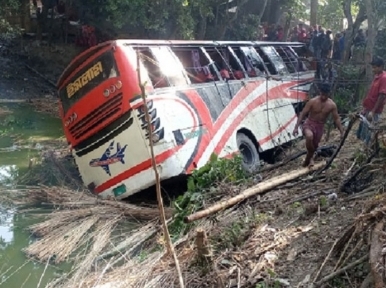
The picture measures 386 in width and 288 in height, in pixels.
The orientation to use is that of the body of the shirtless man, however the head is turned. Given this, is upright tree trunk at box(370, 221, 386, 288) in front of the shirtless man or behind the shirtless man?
in front

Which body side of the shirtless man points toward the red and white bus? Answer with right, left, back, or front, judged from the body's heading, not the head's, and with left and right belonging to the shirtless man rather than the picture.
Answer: right

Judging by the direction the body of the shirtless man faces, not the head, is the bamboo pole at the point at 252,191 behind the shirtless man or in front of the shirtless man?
in front

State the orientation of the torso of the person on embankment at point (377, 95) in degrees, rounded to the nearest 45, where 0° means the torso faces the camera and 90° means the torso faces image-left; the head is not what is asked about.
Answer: approximately 45°

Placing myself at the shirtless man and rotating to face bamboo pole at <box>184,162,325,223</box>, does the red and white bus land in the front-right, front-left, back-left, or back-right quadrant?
front-right

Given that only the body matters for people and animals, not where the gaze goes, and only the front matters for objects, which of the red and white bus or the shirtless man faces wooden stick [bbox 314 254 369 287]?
the shirtless man

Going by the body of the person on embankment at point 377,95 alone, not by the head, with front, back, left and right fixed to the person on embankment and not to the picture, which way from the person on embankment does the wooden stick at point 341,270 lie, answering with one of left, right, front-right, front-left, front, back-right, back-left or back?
front-left

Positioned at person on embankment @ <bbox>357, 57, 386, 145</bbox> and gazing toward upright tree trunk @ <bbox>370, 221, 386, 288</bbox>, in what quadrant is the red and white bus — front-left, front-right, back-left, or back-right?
front-right

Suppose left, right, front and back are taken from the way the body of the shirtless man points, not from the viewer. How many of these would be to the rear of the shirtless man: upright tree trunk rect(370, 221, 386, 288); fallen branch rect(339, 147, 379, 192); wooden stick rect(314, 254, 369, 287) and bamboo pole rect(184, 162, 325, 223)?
0

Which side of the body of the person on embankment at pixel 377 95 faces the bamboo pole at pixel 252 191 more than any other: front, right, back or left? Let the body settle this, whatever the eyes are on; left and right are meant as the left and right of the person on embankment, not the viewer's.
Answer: front
